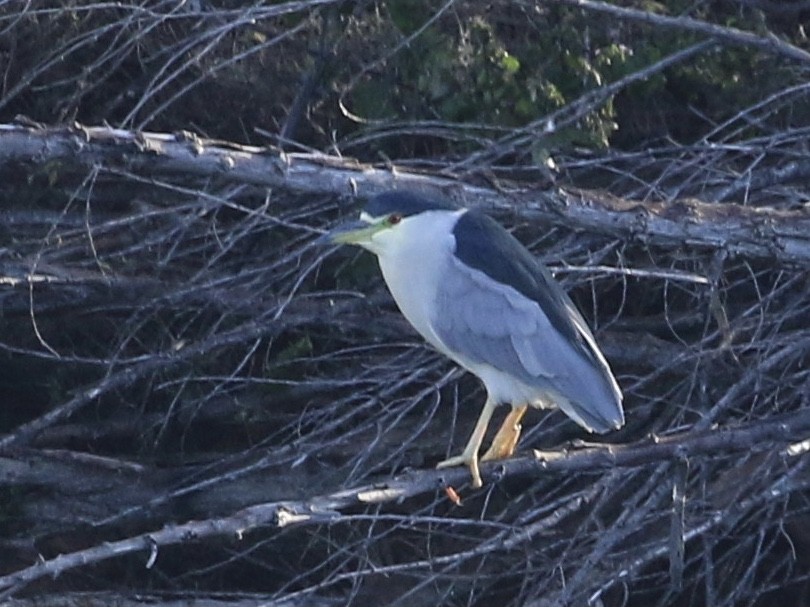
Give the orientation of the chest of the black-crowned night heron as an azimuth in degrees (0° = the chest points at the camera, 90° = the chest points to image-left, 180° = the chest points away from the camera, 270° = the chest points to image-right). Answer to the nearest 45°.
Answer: approximately 90°
